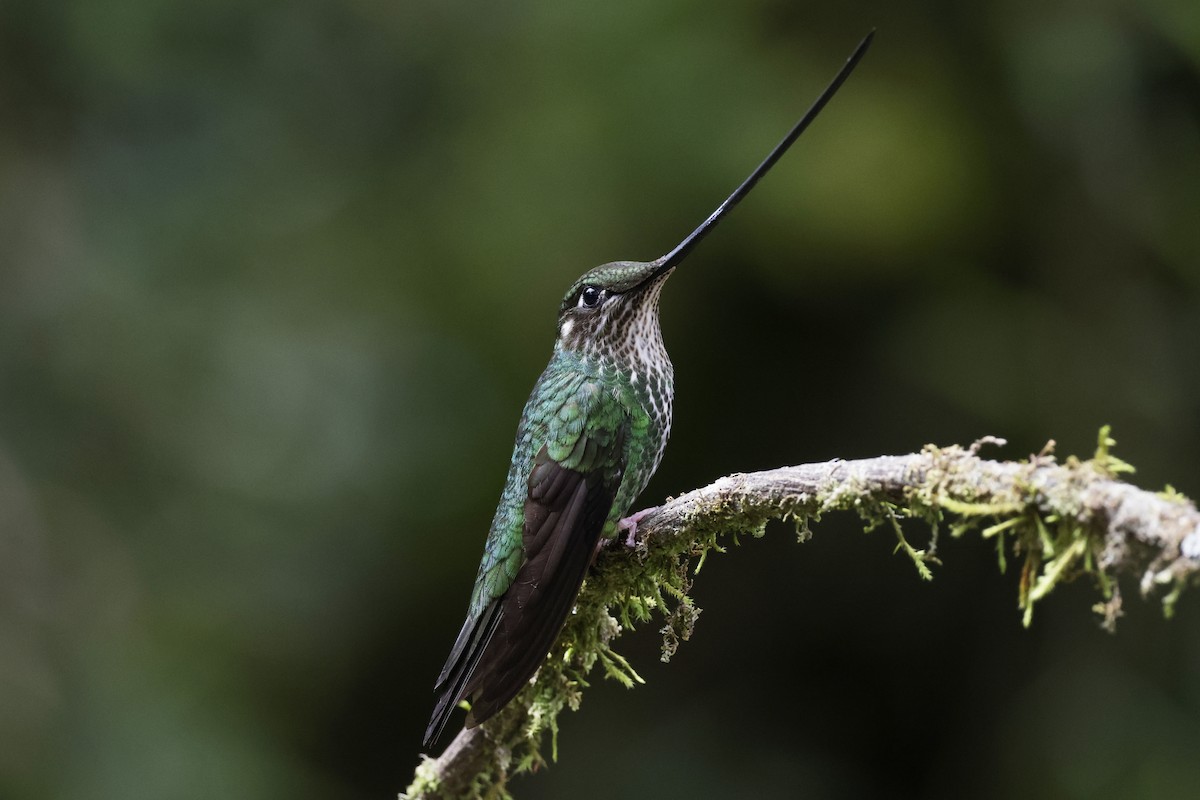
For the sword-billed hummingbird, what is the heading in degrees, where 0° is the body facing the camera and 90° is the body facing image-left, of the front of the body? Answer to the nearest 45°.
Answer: approximately 270°
